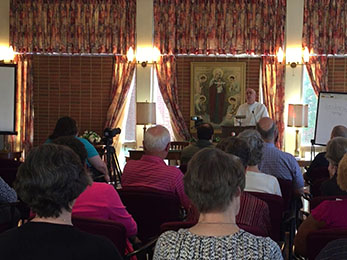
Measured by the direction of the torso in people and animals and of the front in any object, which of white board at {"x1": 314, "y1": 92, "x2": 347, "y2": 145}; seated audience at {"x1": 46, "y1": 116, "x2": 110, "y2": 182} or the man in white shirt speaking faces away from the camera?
the seated audience

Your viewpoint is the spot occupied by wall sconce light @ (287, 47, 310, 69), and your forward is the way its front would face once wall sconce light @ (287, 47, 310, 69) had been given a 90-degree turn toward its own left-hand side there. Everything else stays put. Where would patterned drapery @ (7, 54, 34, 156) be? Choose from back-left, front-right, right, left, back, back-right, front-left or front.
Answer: back

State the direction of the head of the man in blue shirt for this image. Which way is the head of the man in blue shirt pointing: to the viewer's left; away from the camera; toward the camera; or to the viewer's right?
away from the camera

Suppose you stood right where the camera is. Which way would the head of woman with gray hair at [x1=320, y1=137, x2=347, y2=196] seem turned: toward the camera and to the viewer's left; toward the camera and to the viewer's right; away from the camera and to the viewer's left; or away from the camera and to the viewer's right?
away from the camera and to the viewer's left

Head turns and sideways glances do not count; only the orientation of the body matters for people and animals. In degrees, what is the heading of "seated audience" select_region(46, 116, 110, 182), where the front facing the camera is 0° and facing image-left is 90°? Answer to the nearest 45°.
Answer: approximately 180°

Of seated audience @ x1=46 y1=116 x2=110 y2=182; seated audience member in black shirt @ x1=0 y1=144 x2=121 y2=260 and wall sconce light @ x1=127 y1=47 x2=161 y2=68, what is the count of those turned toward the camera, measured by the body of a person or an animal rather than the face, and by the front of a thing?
1

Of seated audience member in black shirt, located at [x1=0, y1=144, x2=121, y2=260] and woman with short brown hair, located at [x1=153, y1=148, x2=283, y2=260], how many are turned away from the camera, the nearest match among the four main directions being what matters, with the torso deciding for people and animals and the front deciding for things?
2

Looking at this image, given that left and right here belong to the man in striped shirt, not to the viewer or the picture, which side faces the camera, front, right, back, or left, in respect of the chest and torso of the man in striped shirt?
back

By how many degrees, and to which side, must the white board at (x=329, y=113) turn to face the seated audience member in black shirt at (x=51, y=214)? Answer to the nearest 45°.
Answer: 0° — it already faces them

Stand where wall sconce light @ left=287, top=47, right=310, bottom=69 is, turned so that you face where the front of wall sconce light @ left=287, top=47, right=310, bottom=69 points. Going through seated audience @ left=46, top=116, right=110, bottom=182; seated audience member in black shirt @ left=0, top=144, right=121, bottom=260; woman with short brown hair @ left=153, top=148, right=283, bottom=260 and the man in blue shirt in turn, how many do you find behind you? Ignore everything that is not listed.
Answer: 0

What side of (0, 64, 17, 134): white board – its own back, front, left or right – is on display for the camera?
front

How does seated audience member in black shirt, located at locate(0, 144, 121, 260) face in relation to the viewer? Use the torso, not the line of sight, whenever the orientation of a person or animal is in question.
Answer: away from the camera

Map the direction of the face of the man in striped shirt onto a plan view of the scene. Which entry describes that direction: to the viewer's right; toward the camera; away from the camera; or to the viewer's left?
away from the camera

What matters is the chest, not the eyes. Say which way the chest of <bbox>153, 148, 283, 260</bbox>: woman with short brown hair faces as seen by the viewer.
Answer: away from the camera

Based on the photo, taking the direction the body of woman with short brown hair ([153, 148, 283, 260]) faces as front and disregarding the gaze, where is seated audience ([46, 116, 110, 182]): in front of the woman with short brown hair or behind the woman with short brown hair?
in front

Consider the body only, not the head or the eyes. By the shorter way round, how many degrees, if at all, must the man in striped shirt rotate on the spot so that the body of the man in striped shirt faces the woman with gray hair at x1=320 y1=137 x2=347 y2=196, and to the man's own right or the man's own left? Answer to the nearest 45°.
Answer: approximately 90° to the man's own right

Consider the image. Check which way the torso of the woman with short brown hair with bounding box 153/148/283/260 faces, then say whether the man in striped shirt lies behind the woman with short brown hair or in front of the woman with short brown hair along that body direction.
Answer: in front

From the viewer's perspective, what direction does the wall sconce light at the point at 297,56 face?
toward the camera
